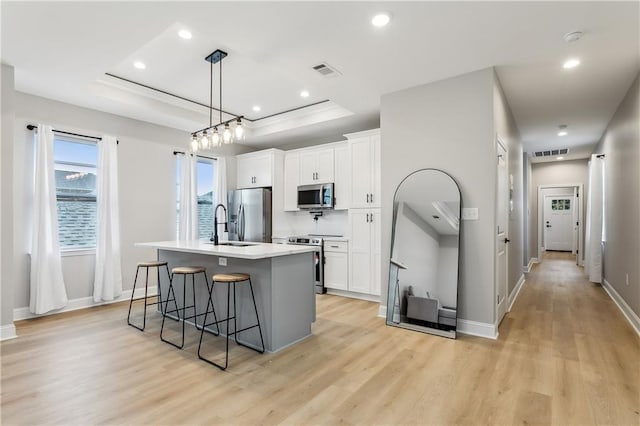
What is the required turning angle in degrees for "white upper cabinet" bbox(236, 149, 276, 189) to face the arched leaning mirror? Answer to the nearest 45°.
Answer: approximately 90° to its left

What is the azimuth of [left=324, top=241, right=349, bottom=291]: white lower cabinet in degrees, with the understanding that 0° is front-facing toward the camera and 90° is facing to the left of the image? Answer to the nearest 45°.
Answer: approximately 45°

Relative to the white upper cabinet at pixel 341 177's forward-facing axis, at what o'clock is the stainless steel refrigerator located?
The stainless steel refrigerator is roughly at 2 o'clock from the white upper cabinet.

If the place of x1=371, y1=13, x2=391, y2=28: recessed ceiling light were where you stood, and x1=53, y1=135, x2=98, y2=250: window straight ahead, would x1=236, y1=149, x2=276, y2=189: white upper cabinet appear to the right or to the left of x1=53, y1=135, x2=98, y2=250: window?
right

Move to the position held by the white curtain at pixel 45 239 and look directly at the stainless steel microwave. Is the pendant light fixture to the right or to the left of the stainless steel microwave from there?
right

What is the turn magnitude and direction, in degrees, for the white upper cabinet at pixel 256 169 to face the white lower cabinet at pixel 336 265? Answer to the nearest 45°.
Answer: approximately 90° to its left

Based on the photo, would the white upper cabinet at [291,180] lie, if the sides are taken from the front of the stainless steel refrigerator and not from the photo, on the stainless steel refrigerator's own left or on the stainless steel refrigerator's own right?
on the stainless steel refrigerator's own left
